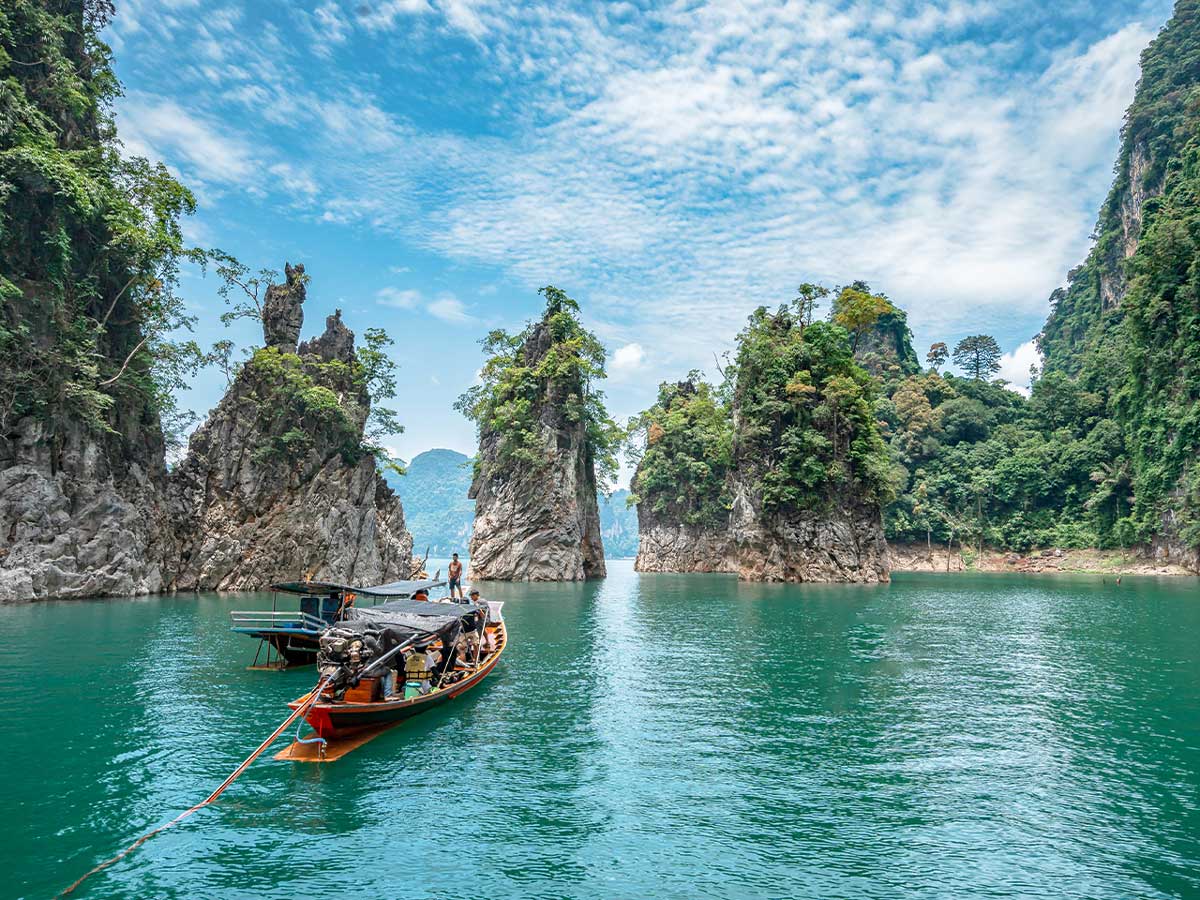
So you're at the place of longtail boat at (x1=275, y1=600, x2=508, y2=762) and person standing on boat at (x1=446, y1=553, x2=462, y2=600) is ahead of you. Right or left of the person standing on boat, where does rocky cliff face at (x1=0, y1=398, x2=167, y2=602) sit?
left

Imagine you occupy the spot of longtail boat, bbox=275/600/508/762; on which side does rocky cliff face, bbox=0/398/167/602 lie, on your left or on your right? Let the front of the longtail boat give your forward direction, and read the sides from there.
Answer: on your left

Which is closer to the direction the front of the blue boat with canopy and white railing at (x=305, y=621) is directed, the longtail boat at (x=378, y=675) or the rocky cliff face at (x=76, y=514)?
the rocky cliff face

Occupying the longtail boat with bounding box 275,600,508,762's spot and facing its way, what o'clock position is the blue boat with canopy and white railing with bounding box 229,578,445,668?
the blue boat with canopy and white railing with bounding box 229,578,445,668 is roughly at 10 o'clock from the longtail boat with bounding box 275,600,508,762.

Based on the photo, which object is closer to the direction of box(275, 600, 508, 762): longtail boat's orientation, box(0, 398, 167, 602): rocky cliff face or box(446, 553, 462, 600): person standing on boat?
the person standing on boat
